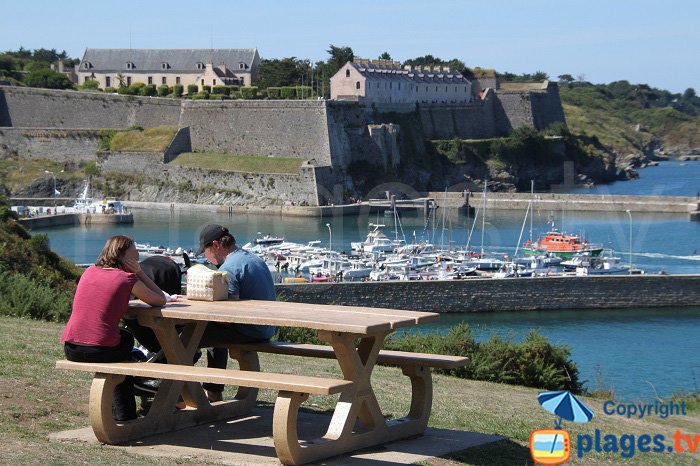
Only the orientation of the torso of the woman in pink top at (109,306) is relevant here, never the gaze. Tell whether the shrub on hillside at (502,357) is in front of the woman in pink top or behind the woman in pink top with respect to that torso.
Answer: in front

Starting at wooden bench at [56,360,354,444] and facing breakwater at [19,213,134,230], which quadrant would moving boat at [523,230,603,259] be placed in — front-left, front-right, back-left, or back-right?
front-right

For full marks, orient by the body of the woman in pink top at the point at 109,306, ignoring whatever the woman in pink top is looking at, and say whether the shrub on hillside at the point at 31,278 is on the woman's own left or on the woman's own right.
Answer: on the woman's own left

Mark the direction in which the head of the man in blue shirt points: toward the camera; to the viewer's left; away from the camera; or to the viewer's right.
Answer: to the viewer's left

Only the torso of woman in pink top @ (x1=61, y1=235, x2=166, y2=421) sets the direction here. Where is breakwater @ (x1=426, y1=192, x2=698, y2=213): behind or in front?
in front

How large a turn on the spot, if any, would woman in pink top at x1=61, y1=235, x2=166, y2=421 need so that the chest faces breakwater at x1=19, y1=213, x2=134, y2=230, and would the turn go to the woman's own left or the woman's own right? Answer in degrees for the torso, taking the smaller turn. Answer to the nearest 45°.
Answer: approximately 45° to the woman's own left

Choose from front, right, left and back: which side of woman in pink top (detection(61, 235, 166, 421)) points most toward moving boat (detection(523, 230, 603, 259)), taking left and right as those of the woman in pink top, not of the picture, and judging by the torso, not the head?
front

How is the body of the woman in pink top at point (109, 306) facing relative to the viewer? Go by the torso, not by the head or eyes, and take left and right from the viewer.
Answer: facing away from the viewer and to the right of the viewer

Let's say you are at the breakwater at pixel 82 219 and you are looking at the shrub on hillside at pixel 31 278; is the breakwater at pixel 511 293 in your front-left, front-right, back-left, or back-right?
front-left
